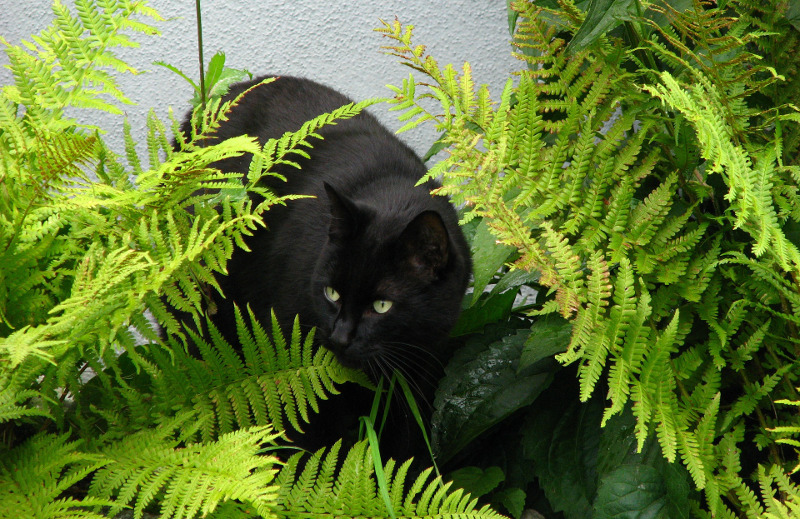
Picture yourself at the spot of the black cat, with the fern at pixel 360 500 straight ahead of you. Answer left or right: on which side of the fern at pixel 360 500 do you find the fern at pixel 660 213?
left

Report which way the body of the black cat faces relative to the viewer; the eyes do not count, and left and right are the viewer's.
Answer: facing the viewer and to the right of the viewer

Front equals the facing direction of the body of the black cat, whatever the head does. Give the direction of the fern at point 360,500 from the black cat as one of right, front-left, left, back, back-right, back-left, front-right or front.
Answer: front-right
